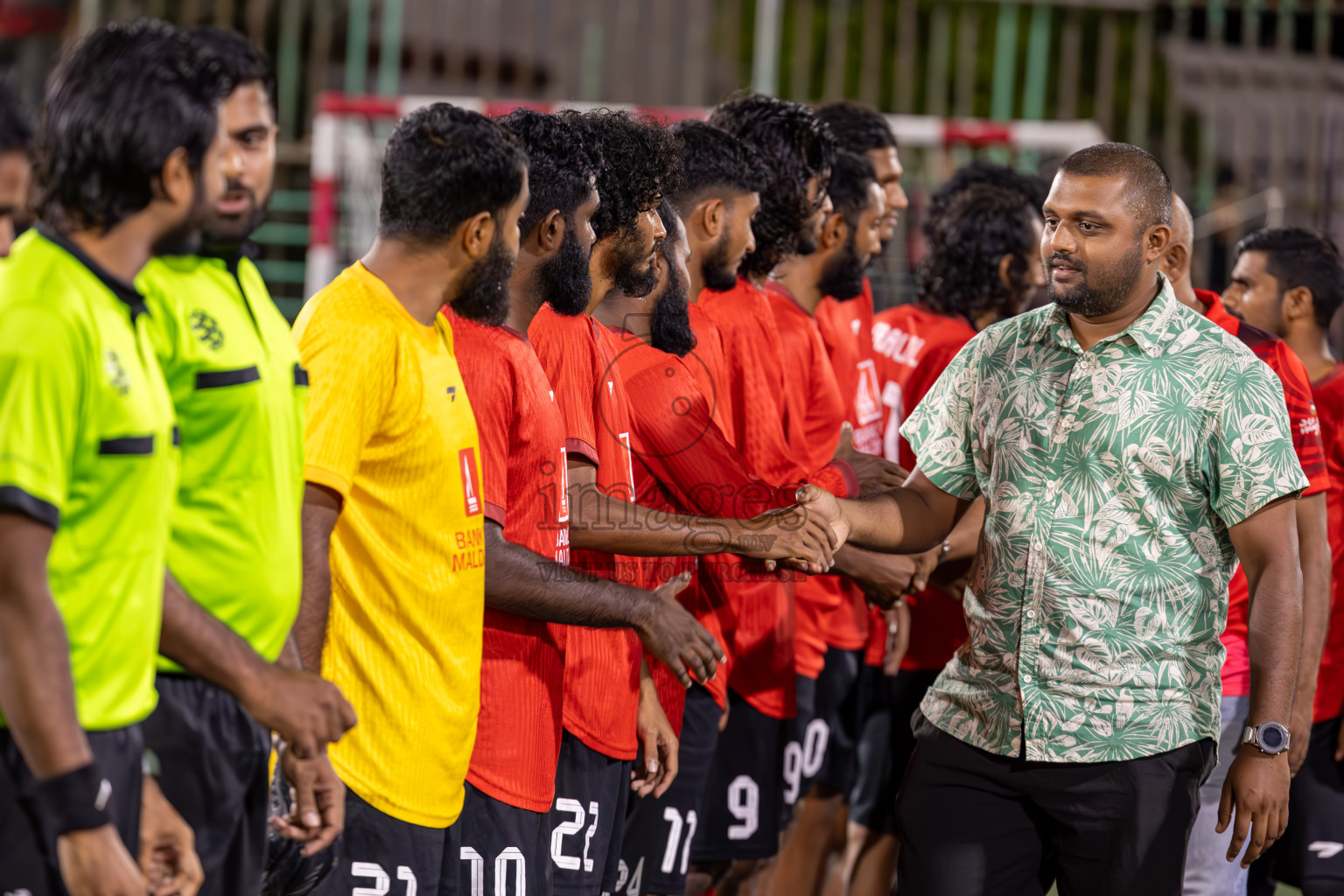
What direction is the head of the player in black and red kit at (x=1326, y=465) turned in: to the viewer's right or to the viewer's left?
to the viewer's left

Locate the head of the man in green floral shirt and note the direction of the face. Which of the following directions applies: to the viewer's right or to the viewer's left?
to the viewer's left

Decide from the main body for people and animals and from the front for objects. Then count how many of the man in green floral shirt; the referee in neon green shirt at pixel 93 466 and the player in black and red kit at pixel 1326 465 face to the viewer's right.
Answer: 1

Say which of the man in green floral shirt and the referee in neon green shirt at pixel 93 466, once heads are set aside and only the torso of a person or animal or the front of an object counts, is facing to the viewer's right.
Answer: the referee in neon green shirt

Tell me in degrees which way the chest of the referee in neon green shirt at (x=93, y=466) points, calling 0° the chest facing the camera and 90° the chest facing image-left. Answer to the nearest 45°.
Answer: approximately 270°

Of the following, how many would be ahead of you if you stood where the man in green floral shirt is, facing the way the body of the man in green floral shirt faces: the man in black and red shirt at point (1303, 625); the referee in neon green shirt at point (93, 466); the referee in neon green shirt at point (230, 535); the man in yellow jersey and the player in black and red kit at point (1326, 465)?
3

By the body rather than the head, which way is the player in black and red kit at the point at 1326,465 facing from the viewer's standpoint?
to the viewer's left

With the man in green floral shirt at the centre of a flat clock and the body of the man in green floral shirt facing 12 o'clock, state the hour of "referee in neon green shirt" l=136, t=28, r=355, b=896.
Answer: The referee in neon green shirt is roughly at 12 o'clock from the man in green floral shirt.

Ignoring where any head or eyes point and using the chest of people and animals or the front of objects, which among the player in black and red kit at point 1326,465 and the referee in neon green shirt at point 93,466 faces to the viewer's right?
the referee in neon green shirt
